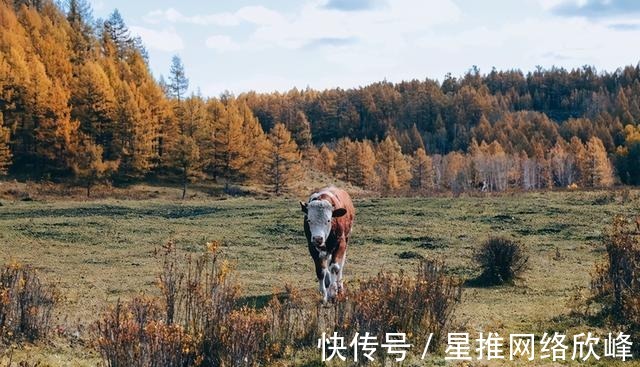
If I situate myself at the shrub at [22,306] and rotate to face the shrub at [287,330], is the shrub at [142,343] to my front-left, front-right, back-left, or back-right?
front-right

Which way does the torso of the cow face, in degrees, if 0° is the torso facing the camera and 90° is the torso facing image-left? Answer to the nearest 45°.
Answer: approximately 0°

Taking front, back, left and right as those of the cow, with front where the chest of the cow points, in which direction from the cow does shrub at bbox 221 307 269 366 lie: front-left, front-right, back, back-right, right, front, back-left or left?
front

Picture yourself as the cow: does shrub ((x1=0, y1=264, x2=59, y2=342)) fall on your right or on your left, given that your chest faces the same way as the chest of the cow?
on your right

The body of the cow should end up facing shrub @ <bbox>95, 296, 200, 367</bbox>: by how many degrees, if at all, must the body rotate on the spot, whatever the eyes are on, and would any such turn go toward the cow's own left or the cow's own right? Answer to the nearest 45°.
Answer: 0° — it already faces it

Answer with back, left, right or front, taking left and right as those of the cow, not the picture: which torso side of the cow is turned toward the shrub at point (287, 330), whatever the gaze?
front

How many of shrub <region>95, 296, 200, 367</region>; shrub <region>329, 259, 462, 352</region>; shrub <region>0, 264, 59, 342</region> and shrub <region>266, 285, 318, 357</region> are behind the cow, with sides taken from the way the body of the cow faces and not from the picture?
0

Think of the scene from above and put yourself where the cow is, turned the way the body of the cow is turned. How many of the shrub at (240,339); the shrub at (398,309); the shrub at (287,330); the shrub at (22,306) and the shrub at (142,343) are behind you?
0

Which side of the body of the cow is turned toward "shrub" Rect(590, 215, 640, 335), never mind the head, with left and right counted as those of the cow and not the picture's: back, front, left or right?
left

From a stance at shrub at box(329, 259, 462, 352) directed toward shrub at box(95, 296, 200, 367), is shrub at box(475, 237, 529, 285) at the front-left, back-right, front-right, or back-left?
back-right

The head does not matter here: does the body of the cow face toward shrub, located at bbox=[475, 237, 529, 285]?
no
